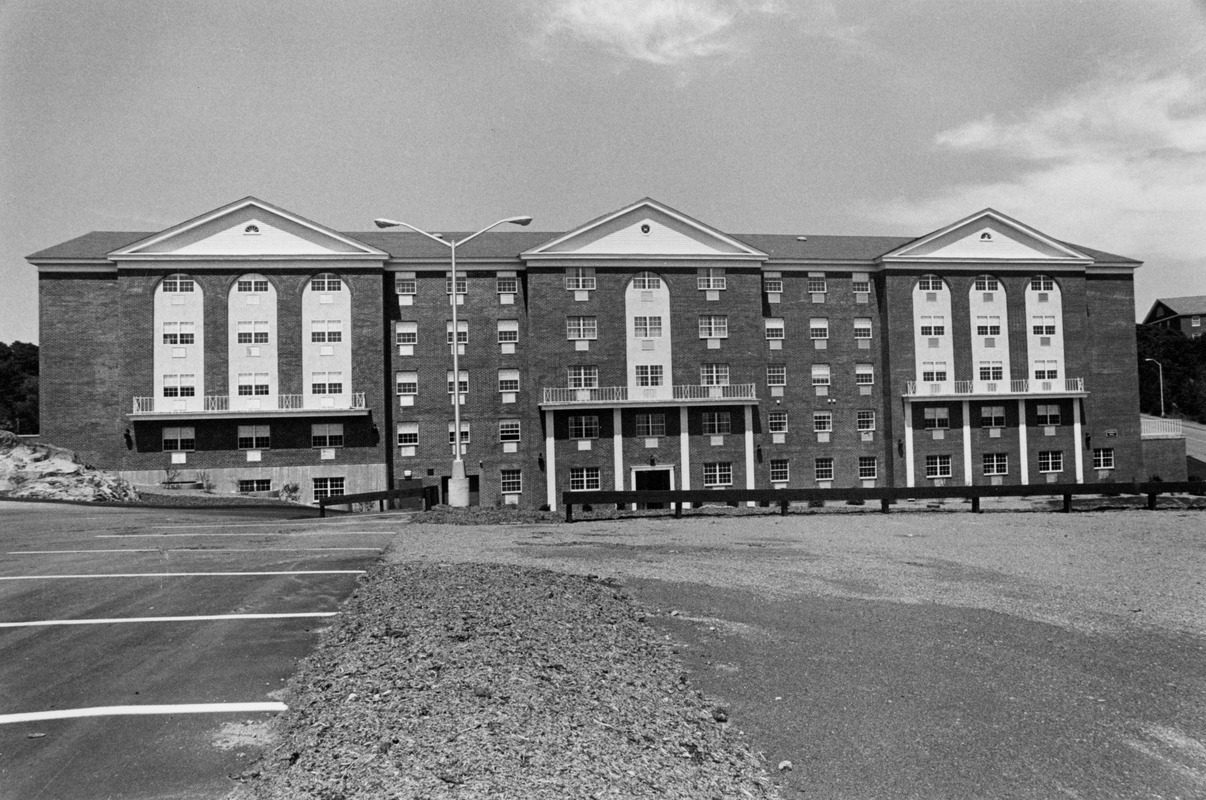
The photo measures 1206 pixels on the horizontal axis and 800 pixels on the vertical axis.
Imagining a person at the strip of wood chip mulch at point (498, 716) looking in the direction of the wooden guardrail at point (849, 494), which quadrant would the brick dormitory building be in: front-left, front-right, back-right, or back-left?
front-left

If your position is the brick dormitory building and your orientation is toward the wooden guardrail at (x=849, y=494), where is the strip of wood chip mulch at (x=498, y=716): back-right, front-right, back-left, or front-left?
front-right

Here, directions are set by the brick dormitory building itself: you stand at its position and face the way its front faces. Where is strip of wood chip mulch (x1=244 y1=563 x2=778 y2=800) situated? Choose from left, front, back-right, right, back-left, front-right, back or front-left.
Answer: front

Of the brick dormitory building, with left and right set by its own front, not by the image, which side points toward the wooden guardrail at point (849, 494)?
front

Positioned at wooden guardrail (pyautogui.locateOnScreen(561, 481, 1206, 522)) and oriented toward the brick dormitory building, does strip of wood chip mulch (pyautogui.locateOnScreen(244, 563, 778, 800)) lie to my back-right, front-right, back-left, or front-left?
back-left

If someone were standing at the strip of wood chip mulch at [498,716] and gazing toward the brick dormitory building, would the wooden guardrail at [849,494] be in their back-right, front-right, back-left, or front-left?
front-right

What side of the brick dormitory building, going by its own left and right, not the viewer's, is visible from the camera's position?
front

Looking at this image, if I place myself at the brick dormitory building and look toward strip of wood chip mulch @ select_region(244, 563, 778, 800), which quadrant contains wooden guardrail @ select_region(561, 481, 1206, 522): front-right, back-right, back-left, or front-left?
front-left
